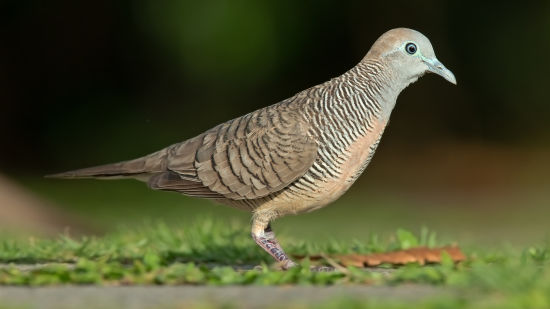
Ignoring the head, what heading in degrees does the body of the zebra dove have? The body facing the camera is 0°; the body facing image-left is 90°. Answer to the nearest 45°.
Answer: approximately 270°

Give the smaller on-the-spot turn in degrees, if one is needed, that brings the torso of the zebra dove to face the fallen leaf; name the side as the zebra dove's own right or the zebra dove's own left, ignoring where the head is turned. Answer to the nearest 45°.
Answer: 0° — it already faces it
